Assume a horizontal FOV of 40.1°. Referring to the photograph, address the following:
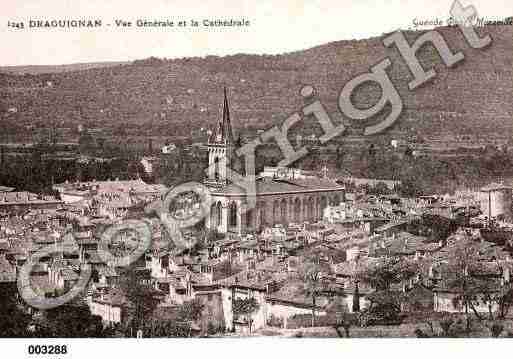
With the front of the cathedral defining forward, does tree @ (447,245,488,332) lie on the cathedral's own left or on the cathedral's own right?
on the cathedral's own right

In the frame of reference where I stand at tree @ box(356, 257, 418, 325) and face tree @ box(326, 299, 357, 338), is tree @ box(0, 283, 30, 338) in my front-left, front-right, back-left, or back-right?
front-right
